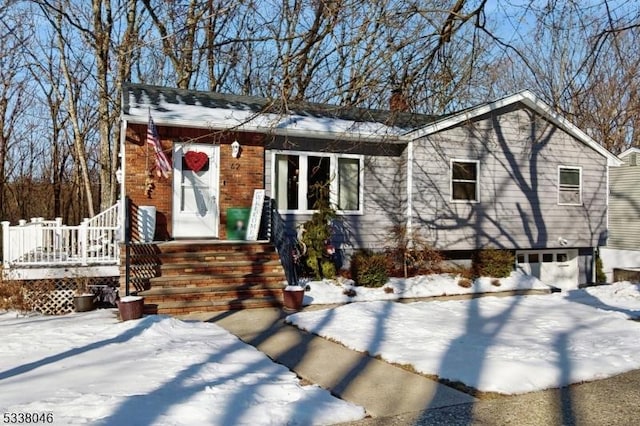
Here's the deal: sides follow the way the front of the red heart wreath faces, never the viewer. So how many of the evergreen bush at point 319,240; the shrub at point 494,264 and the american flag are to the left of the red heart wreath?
2

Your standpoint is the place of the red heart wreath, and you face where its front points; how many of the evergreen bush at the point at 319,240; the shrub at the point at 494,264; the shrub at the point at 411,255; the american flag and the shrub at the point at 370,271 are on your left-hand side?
4

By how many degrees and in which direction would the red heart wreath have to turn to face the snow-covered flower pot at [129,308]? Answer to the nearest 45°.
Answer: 0° — it already faces it

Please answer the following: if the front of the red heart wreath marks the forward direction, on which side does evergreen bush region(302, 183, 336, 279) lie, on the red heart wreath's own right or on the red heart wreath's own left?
on the red heart wreath's own left

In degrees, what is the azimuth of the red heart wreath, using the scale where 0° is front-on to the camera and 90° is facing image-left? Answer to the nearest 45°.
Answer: approximately 0°

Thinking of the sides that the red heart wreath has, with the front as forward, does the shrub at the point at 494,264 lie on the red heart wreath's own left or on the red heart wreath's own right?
on the red heart wreath's own left

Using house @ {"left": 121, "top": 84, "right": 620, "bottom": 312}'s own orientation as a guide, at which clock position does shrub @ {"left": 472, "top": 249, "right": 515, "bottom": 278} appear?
The shrub is roughly at 11 o'clock from the house.

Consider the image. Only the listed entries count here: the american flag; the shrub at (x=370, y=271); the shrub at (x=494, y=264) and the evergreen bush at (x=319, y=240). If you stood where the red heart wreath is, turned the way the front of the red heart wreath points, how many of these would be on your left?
3

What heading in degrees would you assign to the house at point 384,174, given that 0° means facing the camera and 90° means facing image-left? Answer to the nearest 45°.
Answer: approximately 0°
